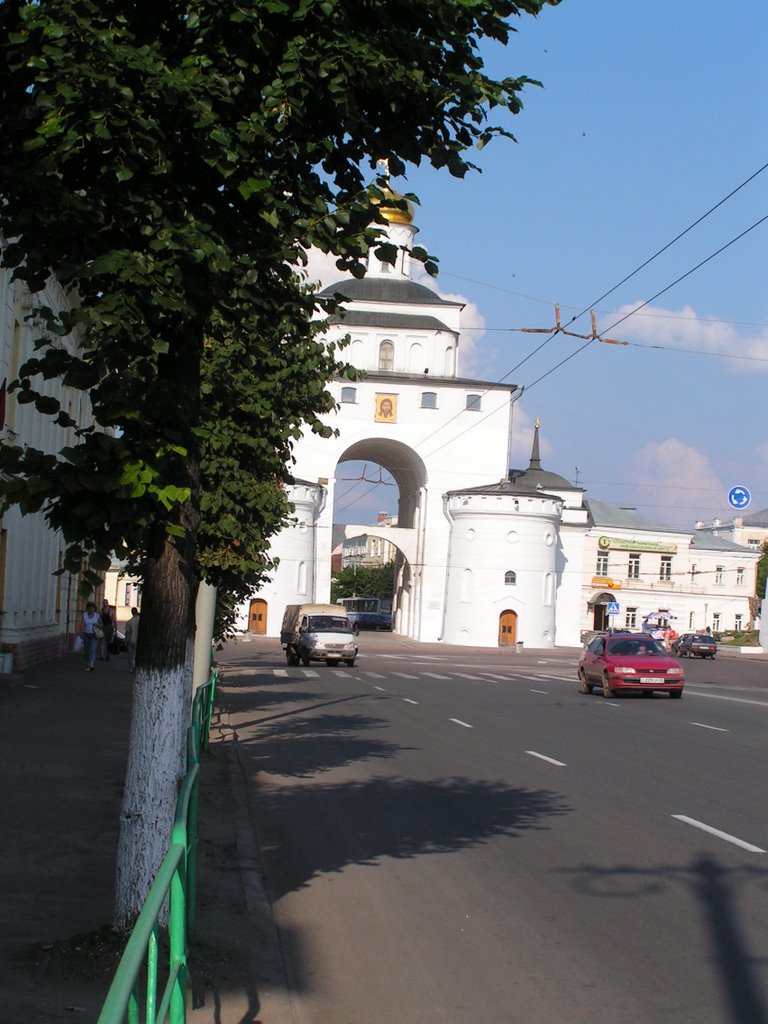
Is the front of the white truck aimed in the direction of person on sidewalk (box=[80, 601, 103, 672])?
no

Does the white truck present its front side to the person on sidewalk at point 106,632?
no

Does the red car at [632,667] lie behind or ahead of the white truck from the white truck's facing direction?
ahead

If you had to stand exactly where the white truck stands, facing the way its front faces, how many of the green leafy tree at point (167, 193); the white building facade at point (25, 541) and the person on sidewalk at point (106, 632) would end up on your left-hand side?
0

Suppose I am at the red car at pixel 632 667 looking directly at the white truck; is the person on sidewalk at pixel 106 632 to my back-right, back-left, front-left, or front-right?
front-left

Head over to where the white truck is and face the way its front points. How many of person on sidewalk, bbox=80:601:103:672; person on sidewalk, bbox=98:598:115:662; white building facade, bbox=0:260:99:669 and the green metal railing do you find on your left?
0

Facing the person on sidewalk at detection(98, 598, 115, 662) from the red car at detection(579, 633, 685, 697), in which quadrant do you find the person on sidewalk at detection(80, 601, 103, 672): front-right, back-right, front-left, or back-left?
front-left

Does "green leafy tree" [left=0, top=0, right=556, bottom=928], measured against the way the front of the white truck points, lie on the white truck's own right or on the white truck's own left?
on the white truck's own right

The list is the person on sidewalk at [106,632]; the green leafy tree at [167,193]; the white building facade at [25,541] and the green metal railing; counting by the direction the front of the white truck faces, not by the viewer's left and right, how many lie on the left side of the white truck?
0

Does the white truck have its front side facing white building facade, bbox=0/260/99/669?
no

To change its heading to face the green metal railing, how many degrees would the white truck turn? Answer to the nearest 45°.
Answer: approximately 45° to its right
